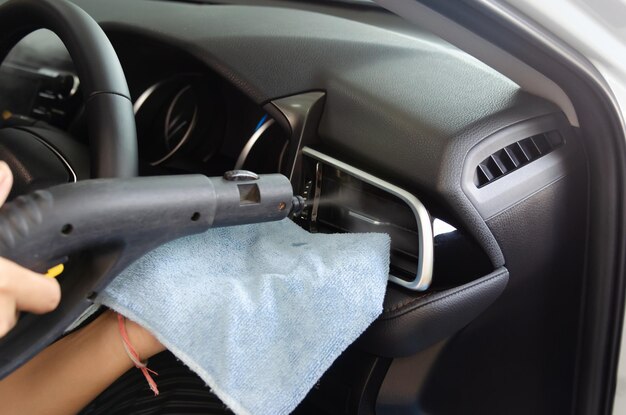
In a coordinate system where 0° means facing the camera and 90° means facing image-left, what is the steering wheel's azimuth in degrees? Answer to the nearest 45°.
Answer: approximately 45°
